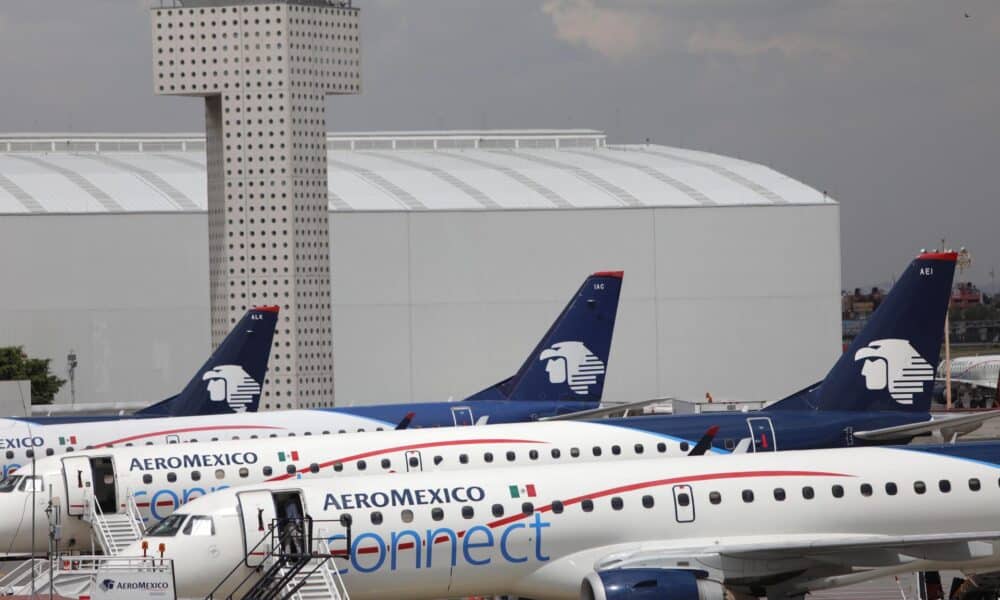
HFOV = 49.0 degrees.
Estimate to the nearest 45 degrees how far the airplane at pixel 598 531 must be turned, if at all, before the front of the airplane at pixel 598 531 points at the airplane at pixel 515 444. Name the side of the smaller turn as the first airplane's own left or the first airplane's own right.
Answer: approximately 90° to the first airplane's own right

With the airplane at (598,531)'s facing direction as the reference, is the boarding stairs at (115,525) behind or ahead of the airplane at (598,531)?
ahead

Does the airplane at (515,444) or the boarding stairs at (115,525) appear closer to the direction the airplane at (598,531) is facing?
the boarding stairs

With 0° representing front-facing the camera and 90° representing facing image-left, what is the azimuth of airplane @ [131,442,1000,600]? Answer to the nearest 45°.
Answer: approximately 90°
